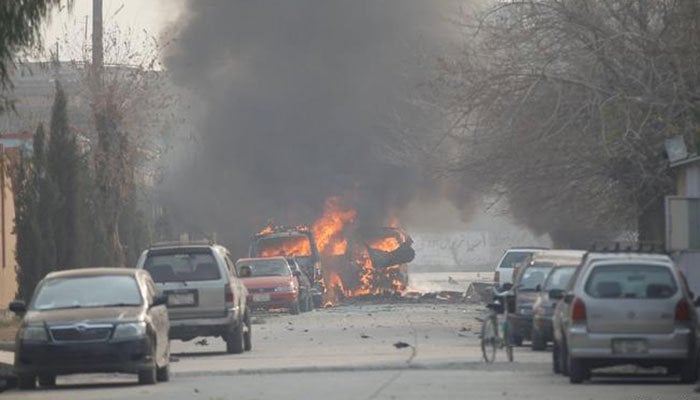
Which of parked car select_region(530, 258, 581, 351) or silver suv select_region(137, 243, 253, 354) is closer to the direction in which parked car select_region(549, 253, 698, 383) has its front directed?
the parked car

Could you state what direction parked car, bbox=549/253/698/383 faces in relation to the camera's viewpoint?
facing away from the viewer

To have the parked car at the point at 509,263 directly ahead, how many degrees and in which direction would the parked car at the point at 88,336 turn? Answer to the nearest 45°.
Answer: approximately 135° to its left

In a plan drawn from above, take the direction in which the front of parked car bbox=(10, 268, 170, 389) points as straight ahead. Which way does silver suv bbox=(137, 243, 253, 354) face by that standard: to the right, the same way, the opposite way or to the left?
the opposite way

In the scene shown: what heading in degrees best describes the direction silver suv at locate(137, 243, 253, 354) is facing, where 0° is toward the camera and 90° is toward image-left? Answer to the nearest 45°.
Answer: approximately 180°

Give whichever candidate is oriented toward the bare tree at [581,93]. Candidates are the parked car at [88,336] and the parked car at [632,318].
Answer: the parked car at [632,318]

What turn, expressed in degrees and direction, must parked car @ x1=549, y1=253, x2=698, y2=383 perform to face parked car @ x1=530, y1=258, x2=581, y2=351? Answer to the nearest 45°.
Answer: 0° — it already faces it

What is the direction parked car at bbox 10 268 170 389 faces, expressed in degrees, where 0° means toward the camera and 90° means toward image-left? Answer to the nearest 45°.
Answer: approximately 0°

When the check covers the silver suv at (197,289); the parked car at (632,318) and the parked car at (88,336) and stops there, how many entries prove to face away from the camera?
2

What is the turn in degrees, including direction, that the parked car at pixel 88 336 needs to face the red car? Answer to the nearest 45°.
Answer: approximately 180°

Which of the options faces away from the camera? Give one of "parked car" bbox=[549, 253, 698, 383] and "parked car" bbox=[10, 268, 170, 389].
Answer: "parked car" bbox=[549, 253, 698, 383]

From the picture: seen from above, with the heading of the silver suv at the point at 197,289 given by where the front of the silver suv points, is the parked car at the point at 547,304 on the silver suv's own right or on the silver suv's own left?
on the silver suv's own right

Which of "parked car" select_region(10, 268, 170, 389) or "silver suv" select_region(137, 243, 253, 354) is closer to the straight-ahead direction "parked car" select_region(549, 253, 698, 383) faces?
the silver suv
